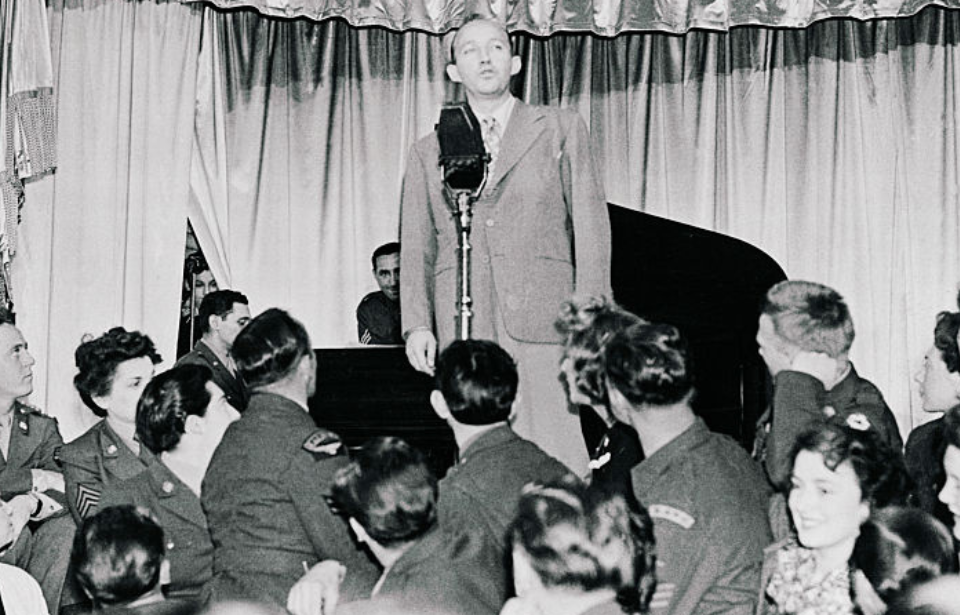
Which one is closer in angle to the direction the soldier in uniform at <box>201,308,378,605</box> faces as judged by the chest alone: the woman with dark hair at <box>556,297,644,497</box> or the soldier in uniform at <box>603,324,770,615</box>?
the woman with dark hair

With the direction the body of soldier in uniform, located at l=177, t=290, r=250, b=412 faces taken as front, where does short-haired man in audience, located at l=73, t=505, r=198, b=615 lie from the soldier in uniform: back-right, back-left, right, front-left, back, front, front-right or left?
front-right

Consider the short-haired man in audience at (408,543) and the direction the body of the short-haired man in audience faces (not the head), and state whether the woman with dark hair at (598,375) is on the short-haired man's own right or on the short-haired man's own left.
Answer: on the short-haired man's own right

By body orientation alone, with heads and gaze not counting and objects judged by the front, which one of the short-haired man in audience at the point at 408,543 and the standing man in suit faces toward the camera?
the standing man in suit

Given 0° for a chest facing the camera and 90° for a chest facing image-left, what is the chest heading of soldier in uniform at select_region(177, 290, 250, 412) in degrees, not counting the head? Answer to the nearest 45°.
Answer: approximately 315°

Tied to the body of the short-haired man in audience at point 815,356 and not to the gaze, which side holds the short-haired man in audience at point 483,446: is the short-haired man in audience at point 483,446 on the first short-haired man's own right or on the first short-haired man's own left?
on the first short-haired man's own left

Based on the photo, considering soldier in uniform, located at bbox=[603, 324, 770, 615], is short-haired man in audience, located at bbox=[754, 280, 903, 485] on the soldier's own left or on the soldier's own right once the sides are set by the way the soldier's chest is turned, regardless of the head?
on the soldier's own right

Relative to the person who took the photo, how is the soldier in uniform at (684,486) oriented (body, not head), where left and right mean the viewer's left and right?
facing away from the viewer and to the left of the viewer

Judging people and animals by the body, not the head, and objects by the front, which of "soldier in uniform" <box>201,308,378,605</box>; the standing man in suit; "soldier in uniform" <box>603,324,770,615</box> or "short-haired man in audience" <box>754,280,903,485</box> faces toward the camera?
the standing man in suit

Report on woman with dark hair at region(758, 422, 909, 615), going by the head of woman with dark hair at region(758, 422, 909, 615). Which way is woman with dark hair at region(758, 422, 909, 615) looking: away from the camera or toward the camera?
toward the camera

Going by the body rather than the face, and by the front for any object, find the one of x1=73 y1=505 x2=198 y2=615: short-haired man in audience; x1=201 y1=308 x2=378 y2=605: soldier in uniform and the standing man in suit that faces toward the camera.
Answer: the standing man in suit

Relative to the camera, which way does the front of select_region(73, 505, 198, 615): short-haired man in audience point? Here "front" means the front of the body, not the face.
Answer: away from the camera

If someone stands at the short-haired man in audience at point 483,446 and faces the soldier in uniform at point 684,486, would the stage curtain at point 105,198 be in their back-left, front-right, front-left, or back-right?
back-left
